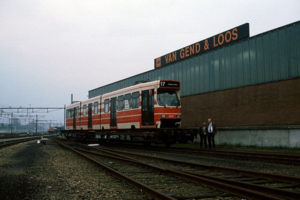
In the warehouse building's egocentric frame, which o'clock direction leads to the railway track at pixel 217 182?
The railway track is roughly at 11 o'clock from the warehouse building.

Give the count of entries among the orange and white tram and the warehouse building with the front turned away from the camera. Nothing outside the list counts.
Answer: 0

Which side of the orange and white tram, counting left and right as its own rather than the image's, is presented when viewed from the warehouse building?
left

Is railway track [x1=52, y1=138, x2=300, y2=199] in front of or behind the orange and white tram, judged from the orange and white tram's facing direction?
in front

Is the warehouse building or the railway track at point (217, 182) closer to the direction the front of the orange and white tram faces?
the railway track

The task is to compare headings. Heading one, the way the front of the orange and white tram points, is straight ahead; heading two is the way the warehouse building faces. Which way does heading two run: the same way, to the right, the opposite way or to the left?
to the right

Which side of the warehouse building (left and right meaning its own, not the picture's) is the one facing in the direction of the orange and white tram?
front

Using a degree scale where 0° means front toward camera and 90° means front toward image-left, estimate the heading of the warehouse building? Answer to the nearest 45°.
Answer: approximately 45°
